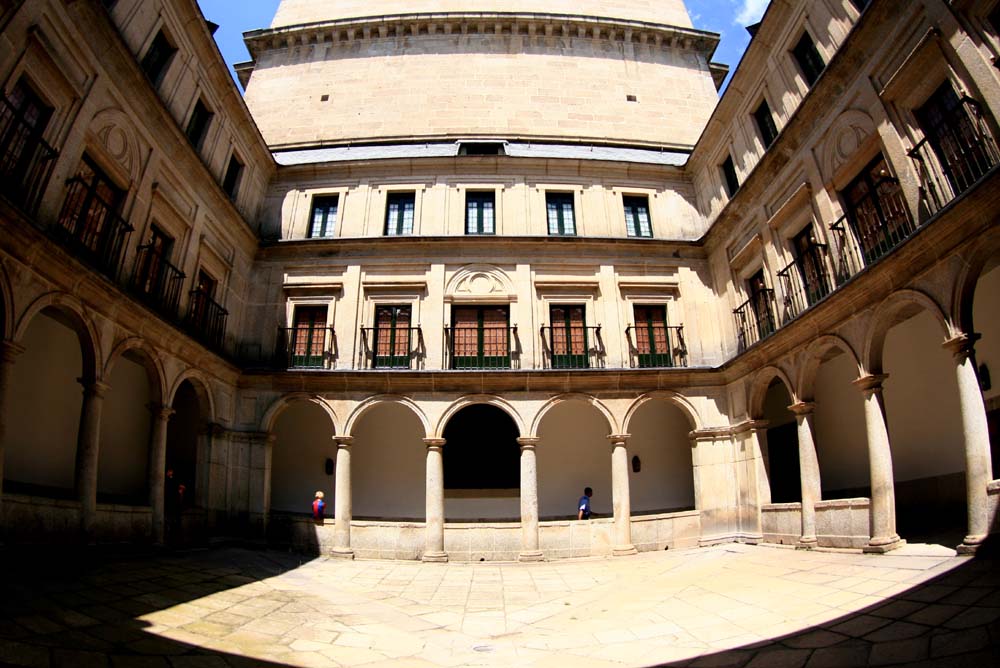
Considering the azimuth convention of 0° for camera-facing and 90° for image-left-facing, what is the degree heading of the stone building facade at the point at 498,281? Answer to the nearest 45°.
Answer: approximately 0°
